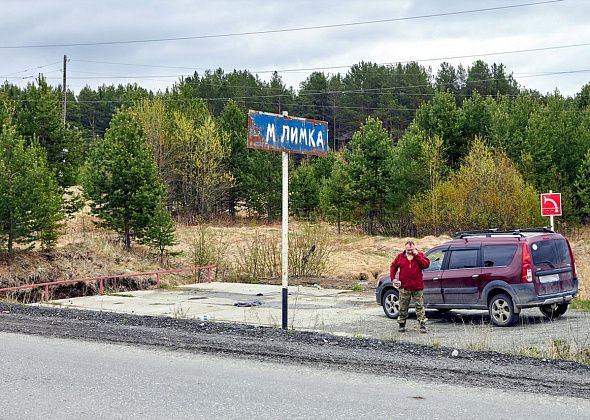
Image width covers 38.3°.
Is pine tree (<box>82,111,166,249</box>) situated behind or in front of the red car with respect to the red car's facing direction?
in front

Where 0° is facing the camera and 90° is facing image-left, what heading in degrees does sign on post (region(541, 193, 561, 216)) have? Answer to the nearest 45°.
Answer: approximately 0°

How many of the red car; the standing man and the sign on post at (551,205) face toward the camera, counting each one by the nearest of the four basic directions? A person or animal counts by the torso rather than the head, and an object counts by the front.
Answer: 2

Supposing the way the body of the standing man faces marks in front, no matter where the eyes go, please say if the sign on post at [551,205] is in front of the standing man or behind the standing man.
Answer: behind

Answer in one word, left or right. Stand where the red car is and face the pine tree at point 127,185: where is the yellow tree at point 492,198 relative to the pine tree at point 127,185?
right

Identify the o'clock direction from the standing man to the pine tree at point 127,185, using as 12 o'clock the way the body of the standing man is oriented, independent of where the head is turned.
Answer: The pine tree is roughly at 5 o'clock from the standing man.

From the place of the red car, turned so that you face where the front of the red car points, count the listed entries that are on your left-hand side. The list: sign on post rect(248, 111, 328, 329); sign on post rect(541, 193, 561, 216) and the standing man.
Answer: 2

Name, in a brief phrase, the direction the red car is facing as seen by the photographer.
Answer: facing away from the viewer and to the left of the viewer

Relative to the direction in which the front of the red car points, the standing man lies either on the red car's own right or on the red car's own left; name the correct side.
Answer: on the red car's own left

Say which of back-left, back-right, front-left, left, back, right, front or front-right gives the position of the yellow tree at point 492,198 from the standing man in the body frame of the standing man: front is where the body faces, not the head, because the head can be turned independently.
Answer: back

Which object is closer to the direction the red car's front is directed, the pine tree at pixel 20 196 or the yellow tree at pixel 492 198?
the pine tree

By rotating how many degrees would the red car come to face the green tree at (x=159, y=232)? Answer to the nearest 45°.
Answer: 0° — it already faces it
